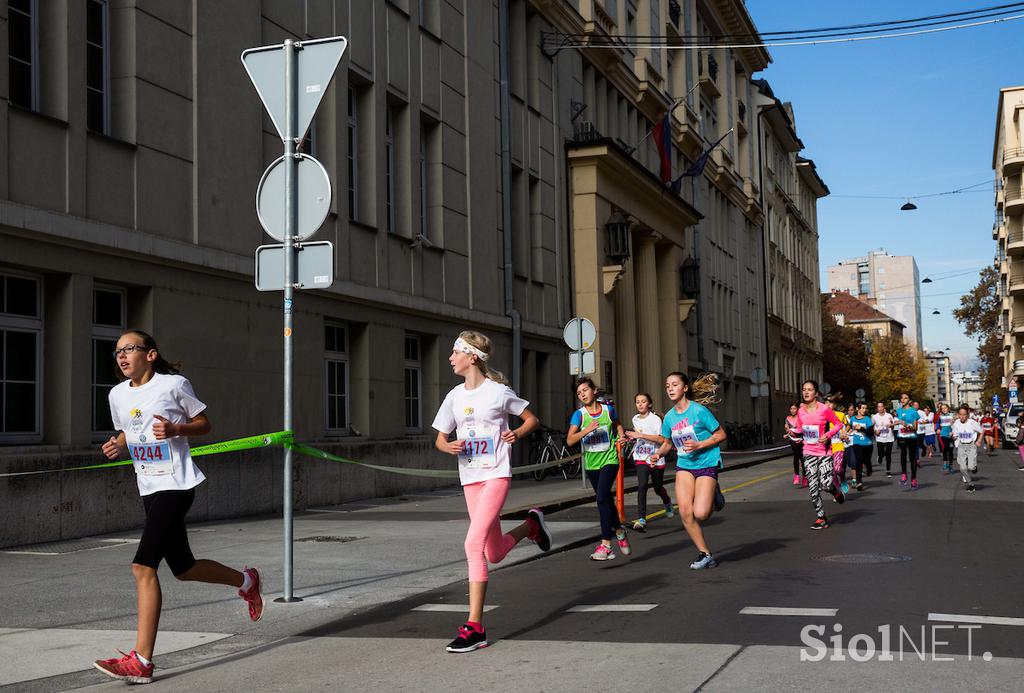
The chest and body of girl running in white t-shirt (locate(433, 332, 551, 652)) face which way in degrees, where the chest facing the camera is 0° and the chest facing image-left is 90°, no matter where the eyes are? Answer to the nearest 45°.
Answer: approximately 45°

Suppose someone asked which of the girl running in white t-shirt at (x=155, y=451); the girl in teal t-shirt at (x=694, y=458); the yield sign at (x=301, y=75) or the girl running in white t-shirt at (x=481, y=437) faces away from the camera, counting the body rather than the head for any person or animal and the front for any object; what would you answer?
the yield sign

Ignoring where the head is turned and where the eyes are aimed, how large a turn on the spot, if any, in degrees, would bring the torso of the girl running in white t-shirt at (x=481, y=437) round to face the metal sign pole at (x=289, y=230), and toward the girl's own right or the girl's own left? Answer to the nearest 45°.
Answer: approximately 90° to the girl's own right

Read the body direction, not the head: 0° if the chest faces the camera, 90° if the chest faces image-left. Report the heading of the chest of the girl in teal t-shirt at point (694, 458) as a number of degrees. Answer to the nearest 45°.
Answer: approximately 45°

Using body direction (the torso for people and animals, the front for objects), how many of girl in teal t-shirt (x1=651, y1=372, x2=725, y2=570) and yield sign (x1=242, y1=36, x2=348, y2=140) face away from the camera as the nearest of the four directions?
1

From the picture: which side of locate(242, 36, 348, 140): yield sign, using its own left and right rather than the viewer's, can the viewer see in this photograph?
back

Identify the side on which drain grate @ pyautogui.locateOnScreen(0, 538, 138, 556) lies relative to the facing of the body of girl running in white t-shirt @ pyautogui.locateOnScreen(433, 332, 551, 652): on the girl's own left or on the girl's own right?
on the girl's own right

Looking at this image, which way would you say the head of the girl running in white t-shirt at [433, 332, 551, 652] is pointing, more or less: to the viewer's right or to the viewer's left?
to the viewer's left

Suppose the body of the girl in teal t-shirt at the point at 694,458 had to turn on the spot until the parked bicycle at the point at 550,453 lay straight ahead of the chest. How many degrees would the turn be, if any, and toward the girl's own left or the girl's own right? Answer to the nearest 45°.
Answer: approximately 135° to the girl's own right

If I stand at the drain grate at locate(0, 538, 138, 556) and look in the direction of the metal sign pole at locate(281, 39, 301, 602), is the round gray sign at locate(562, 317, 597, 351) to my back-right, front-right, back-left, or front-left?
back-left
